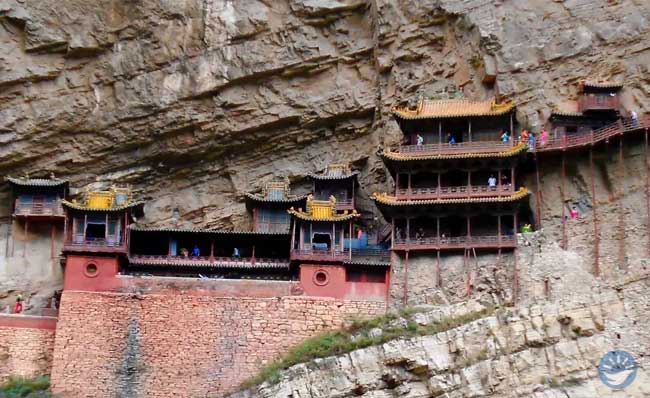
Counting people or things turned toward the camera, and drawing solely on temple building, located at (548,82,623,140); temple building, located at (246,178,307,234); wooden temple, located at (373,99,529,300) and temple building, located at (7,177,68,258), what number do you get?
4

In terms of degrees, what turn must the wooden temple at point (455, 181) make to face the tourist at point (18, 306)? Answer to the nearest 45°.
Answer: approximately 90° to its right

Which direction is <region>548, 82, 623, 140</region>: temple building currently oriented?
toward the camera

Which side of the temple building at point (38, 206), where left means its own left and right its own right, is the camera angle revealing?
front

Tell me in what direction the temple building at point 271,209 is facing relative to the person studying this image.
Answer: facing the viewer

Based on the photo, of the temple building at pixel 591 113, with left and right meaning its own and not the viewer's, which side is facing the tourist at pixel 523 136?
right

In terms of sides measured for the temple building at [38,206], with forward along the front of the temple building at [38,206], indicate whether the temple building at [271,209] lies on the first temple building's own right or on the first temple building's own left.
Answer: on the first temple building's own left
